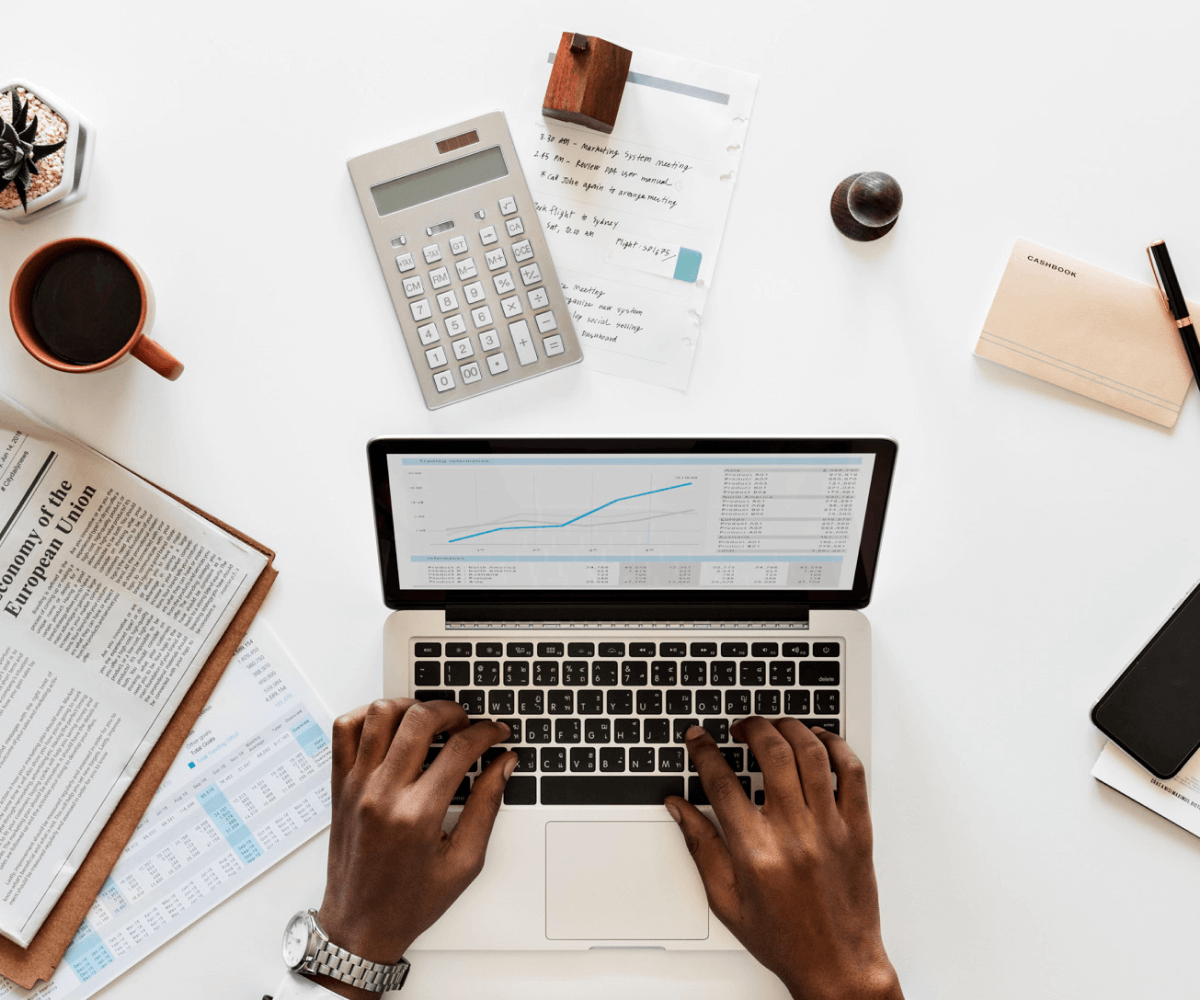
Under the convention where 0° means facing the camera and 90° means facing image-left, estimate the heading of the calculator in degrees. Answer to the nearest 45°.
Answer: approximately 0°

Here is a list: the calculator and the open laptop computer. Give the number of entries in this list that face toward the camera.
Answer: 2

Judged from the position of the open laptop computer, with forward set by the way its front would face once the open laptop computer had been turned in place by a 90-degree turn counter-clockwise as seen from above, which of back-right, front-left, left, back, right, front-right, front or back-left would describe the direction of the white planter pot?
back

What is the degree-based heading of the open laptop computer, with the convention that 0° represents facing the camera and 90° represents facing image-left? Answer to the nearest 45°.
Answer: approximately 0°

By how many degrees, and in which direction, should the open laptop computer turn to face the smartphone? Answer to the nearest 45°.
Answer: approximately 90° to its left

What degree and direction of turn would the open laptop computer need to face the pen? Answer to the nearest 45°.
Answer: approximately 135° to its left

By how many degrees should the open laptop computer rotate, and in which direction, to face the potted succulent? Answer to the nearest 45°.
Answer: approximately 90° to its right
